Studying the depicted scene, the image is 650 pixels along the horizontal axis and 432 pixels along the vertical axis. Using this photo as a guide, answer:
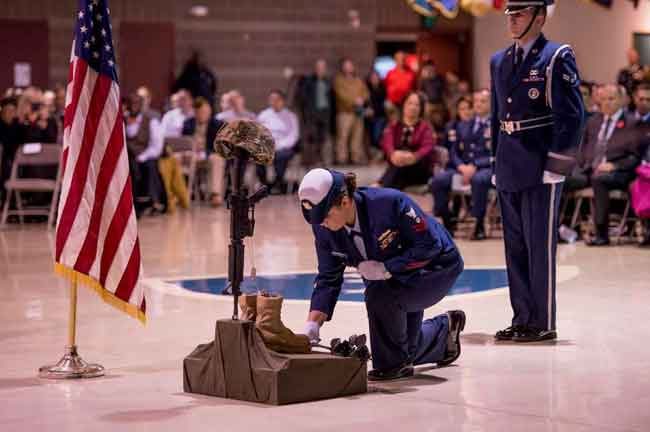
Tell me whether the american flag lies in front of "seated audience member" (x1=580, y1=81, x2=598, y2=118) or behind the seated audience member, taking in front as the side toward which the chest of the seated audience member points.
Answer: in front

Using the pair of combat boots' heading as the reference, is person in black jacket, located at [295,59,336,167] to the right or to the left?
on its left

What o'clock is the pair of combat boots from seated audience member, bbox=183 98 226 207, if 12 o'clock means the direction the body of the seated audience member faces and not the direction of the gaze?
The pair of combat boots is roughly at 12 o'clock from the seated audience member.

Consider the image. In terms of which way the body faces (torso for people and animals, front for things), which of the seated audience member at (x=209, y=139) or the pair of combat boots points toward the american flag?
the seated audience member

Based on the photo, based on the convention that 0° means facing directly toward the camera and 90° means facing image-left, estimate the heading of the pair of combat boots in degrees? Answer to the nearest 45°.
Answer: approximately 315°

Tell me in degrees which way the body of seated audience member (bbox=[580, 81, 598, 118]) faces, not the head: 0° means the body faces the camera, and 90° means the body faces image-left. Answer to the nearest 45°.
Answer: approximately 45°

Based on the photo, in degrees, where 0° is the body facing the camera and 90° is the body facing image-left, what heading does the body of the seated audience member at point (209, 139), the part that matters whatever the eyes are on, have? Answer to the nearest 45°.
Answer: approximately 0°

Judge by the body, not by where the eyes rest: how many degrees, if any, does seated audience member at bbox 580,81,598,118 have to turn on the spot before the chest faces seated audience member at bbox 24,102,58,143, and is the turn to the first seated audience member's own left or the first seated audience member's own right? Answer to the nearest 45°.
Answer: approximately 45° to the first seated audience member's own right
